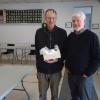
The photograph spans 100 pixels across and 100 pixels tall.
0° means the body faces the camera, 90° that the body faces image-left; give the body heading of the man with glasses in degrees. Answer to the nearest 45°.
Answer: approximately 0°
